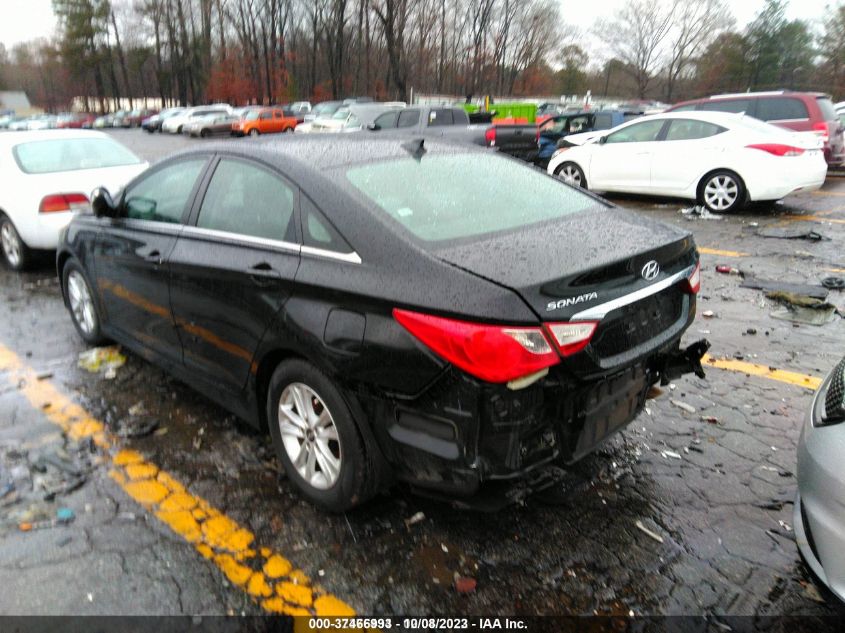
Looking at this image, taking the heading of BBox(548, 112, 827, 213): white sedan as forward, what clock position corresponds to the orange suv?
The orange suv is roughly at 12 o'clock from the white sedan.

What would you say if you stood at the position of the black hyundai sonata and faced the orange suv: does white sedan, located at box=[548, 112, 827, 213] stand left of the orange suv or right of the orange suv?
right

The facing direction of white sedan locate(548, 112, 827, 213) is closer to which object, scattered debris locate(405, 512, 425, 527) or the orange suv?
the orange suv

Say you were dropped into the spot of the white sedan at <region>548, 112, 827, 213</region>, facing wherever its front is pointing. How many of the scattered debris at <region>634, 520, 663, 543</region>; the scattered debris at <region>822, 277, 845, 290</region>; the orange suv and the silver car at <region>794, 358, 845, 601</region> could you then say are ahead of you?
1

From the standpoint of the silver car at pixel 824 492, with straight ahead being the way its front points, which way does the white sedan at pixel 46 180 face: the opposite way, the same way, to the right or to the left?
the same way

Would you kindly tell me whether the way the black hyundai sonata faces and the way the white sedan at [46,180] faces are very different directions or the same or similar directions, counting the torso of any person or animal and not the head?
same or similar directions

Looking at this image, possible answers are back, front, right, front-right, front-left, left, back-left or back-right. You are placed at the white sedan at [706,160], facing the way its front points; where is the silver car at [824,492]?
back-left

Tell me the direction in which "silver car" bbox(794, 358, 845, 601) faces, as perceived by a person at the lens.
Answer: facing the viewer and to the left of the viewer

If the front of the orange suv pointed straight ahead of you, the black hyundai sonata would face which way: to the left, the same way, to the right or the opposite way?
to the right

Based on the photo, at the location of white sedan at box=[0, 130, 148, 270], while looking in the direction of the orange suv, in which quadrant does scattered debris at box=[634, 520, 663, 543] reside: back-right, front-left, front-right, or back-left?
back-right

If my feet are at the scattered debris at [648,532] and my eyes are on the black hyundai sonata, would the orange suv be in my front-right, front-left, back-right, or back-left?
front-right

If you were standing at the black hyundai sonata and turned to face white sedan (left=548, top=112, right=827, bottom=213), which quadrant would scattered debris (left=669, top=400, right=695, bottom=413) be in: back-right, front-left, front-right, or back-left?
front-right

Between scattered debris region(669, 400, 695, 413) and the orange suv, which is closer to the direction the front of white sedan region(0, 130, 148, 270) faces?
the orange suv

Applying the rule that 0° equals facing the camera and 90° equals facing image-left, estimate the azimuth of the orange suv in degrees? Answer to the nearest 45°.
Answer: approximately 45°

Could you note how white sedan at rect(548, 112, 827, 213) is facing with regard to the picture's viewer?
facing away from the viewer and to the left of the viewer

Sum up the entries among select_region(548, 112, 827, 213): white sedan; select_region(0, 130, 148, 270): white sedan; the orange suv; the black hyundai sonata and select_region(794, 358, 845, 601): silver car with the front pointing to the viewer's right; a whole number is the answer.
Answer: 0

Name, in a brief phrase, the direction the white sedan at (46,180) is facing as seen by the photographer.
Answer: facing away from the viewer and to the left of the viewer
